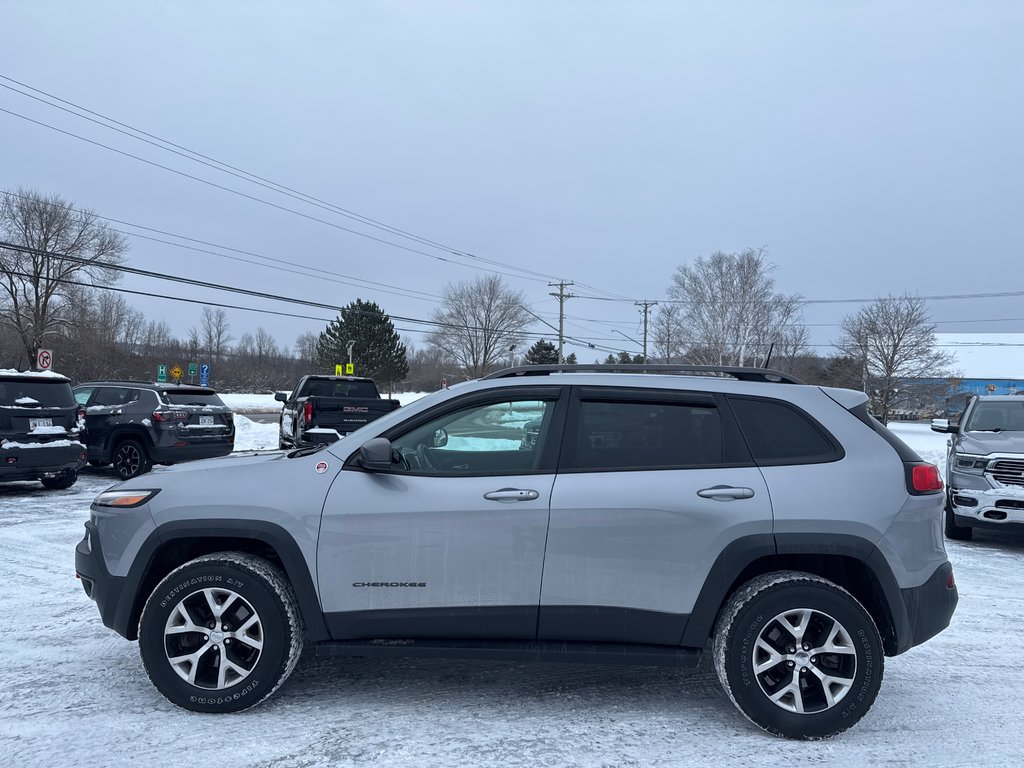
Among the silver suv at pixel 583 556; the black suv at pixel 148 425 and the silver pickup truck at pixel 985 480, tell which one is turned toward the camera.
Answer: the silver pickup truck at pixel 985 480

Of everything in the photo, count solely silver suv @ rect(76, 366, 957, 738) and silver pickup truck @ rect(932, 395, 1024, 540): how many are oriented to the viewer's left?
1

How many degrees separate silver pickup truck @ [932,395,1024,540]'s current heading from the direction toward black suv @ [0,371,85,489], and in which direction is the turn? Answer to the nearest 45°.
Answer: approximately 45° to its right

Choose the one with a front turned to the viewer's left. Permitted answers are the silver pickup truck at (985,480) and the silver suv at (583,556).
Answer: the silver suv at (583,556)

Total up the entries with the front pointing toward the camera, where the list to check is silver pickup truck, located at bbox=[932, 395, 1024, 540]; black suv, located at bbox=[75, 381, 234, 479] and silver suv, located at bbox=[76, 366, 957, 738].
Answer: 1

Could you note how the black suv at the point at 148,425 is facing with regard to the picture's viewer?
facing away from the viewer and to the left of the viewer

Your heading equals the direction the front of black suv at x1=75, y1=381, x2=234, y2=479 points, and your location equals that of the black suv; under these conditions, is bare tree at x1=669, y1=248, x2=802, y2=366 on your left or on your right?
on your right

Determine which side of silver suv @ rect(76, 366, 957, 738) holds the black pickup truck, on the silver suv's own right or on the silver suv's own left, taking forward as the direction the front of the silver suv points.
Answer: on the silver suv's own right

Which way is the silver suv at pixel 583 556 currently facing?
to the viewer's left

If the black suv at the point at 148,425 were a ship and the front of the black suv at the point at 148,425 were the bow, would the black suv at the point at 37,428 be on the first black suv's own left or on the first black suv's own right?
on the first black suv's own left

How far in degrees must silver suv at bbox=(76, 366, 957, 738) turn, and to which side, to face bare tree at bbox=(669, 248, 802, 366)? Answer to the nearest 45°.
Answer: approximately 90° to its right
